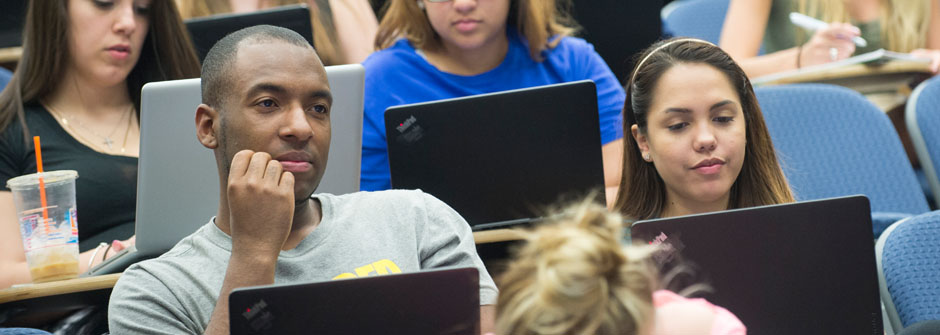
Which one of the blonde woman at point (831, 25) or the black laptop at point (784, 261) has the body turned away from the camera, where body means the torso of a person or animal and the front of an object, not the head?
the black laptop

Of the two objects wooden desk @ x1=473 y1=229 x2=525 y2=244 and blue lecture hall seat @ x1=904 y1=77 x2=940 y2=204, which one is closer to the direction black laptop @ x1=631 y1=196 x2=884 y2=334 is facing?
the blue lecture hall seat

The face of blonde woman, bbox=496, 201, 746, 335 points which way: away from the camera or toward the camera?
away from the camera

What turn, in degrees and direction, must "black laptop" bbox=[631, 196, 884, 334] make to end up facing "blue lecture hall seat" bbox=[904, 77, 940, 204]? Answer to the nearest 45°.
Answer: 0° — it already faces it

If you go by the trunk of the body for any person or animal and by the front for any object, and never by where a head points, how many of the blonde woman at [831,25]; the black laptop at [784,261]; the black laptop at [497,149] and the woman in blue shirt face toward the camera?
2

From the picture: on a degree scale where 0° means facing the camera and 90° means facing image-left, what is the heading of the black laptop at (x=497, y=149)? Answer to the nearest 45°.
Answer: approximately 180°

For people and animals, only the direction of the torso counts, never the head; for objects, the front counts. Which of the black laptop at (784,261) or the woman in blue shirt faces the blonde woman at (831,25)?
the black laptop

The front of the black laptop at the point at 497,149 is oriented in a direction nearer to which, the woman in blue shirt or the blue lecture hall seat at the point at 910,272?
the woman in blue shirt

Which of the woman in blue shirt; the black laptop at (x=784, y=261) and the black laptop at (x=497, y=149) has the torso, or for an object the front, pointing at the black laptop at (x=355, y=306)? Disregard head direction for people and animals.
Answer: the woman in blue shirt

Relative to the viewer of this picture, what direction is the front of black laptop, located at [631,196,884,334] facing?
facing away from the viewer

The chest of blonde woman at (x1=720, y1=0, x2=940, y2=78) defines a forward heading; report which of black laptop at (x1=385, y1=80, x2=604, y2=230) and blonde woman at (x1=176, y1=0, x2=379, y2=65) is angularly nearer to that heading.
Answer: the black laptop

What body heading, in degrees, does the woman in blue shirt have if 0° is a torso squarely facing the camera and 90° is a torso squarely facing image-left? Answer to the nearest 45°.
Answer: approximately 0°
